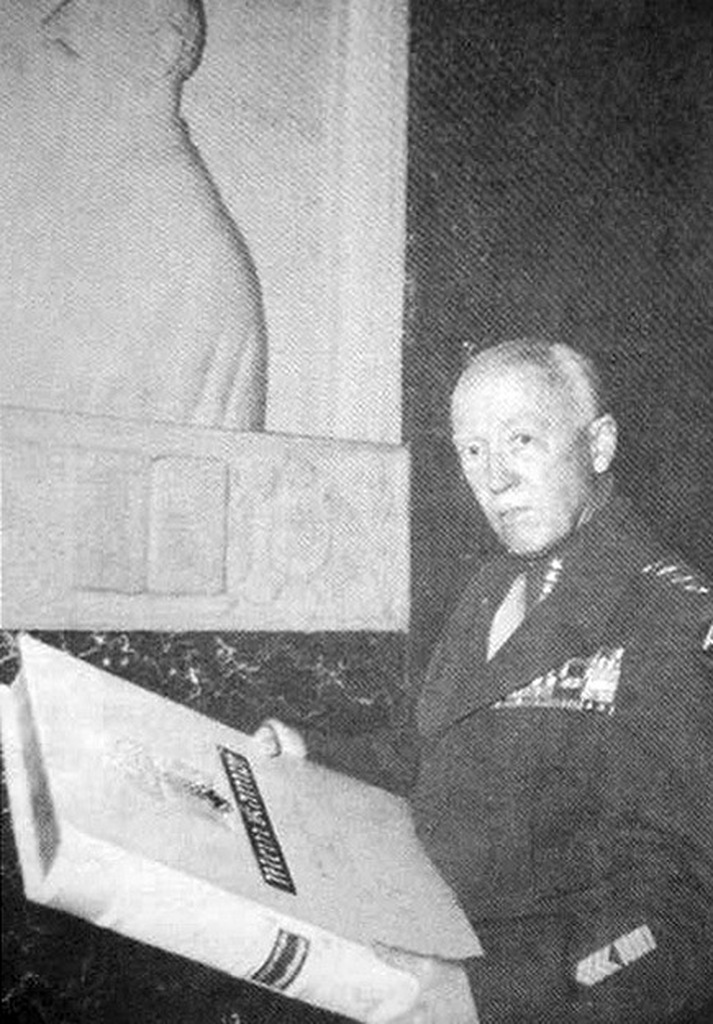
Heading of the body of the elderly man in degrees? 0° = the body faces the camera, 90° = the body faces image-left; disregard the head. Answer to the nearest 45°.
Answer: approximately 45°
